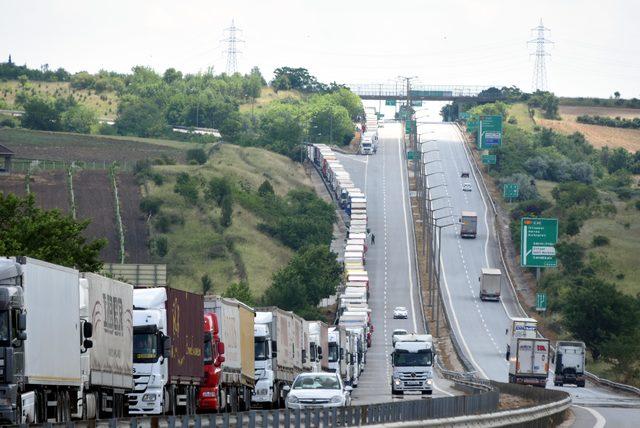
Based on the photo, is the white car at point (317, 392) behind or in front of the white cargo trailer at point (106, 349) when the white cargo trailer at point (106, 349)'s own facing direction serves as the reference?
behind

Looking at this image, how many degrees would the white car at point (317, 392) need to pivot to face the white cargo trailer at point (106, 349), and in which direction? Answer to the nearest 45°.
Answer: approximately 45° to its right

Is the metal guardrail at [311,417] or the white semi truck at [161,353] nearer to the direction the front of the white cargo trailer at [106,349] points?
the metal guardrail

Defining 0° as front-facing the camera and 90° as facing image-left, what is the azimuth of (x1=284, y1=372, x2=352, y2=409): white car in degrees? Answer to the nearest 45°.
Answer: approximately 0°

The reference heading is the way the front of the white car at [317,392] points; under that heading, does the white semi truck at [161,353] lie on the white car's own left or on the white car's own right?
on the white car's own right

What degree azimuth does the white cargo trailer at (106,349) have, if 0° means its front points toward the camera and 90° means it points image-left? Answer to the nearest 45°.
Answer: approximately 45°
